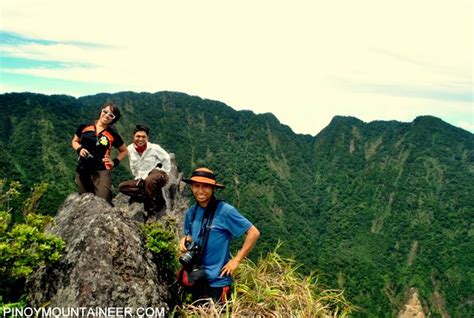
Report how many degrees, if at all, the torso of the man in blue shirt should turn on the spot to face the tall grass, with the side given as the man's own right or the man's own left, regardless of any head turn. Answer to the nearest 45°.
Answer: approximately 135° to the man's own left

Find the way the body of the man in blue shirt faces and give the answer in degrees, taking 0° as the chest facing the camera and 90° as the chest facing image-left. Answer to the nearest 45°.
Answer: approximately 45°

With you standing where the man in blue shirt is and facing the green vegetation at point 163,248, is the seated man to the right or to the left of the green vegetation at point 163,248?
right

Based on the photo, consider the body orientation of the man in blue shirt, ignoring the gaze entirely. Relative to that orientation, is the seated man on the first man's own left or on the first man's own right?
on the first man's own right

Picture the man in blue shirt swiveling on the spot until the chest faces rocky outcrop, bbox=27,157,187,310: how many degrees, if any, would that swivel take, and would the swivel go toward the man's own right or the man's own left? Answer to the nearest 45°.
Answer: approximately 45° to the man's own right

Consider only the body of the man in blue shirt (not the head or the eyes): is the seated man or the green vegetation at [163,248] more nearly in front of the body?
the green vegetation

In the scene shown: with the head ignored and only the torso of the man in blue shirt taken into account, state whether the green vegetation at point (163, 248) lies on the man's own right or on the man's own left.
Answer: on the man's own right

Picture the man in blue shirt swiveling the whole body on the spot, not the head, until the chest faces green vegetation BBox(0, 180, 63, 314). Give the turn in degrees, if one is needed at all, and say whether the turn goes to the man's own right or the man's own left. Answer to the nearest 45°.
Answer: approximately 45° to the man's own right

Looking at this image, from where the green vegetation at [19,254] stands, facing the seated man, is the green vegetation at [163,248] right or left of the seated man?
right
